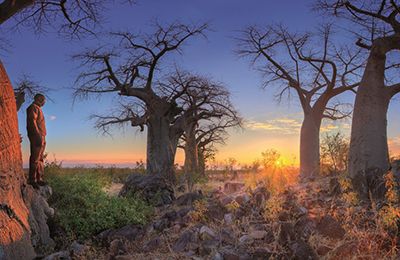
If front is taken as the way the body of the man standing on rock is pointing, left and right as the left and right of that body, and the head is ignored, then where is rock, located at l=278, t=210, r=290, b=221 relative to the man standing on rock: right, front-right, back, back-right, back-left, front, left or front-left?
front-right

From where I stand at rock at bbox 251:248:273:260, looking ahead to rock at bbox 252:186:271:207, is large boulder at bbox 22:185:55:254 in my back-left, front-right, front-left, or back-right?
front-left

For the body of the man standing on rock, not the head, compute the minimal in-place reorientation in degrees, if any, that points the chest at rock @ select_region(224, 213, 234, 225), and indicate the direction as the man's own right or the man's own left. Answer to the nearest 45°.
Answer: approximately 45° to the man's own right

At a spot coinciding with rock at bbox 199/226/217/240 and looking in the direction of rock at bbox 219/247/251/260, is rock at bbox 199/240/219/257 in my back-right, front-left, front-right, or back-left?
front-right

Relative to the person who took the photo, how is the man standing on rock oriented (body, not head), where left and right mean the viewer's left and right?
facing to the right of the viewer

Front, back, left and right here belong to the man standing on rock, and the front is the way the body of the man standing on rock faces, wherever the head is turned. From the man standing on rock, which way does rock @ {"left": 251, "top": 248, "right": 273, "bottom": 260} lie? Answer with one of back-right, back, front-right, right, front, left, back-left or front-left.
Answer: front-right

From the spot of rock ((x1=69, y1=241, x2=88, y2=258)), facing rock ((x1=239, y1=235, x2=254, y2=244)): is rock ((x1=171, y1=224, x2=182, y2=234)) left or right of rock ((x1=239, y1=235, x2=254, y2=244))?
left

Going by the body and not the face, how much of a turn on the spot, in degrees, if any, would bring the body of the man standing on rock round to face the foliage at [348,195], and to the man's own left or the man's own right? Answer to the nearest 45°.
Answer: approximately 45° to the man's own right

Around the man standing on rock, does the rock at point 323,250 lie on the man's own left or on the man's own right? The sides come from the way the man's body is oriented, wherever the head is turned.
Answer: on the man's own right

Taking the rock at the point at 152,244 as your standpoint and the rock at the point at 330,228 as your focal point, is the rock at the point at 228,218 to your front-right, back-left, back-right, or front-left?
front-left

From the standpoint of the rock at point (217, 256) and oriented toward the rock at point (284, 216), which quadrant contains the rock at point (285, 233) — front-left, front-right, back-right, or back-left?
front-right

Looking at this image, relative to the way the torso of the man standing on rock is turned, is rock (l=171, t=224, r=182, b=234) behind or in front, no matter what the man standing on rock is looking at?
in front

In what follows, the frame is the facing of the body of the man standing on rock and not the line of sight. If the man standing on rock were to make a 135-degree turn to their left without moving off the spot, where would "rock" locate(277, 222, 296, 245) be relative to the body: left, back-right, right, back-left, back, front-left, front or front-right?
back

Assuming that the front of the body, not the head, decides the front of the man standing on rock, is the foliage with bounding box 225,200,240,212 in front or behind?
in front

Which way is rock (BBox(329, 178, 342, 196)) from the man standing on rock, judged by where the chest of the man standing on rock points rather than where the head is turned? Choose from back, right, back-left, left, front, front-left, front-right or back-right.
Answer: front

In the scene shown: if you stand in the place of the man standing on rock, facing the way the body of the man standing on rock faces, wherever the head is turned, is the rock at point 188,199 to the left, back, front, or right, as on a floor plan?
front
